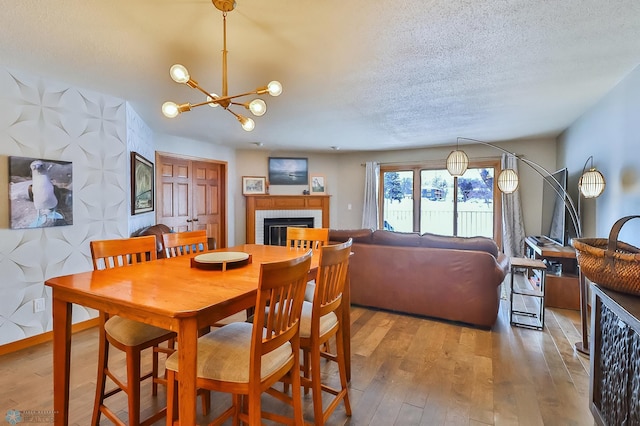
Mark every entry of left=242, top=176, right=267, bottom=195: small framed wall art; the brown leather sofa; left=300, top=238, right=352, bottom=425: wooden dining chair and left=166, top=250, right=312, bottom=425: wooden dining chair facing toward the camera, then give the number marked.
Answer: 1

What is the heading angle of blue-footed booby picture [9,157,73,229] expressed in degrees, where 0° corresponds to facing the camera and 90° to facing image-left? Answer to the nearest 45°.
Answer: approximately 315°

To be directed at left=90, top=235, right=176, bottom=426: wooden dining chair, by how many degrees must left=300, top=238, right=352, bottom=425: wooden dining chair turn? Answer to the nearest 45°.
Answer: approximately 45° to its left

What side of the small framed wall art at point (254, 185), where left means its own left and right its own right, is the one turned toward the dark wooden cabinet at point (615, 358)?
front

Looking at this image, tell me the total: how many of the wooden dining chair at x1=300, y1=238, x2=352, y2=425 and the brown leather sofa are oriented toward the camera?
0

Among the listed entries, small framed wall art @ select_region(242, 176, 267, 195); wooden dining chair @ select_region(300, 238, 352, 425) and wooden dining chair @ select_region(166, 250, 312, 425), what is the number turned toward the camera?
1

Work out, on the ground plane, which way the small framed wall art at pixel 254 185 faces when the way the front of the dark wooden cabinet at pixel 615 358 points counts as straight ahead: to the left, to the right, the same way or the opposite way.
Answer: to the left

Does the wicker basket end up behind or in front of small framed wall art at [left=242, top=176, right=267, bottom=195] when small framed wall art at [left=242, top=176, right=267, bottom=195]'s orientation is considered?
in front

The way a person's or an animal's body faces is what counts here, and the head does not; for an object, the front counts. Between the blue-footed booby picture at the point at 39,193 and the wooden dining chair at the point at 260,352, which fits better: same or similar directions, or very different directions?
very different directions

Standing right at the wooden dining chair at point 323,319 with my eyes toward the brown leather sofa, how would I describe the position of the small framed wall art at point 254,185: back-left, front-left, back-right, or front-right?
front-left

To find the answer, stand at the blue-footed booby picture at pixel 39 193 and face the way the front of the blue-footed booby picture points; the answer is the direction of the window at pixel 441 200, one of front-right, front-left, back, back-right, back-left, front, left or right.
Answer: front-left

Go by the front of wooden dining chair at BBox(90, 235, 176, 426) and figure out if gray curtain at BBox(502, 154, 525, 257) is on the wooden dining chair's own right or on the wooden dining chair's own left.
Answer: on the wooden dining chair's own left

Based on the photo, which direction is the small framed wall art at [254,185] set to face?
toward the camera

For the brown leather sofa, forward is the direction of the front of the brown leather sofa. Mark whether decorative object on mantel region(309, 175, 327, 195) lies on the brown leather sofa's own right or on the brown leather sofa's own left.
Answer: on the brown leather sofa's own left
